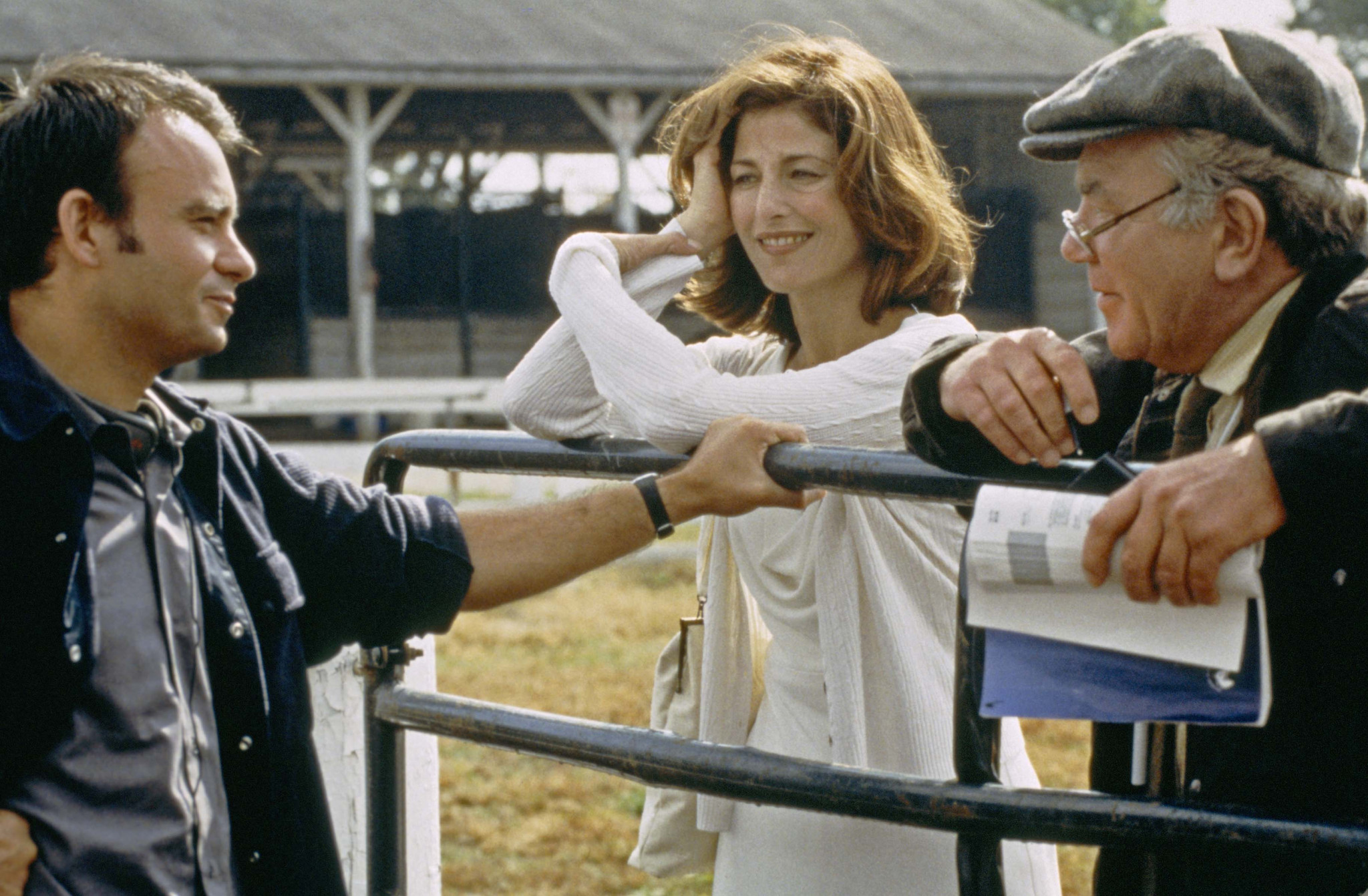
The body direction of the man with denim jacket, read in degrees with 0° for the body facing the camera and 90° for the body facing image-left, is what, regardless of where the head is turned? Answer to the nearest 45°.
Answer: approximately 315°

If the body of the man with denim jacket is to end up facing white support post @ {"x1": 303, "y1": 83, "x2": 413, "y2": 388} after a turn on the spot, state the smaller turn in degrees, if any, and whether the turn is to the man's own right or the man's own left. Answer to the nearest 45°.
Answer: approximately 135° to the man's own left

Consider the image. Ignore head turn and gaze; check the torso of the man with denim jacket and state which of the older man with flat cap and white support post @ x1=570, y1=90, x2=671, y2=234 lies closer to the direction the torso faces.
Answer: the older man with flat cap

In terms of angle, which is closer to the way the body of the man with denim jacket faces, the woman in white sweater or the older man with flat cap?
the older man with flat cap

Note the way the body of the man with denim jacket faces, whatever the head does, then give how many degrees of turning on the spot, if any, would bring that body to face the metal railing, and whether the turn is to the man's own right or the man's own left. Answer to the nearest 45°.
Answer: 0° — they already face it

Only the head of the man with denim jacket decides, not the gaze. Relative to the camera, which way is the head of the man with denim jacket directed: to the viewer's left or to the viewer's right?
to the viewer's right

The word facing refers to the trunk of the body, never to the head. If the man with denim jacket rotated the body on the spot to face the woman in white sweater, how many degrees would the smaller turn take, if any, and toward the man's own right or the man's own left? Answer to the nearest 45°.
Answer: approximately 45° to the man's own left

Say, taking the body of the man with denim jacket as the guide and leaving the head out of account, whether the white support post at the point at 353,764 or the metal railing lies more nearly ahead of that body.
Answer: the metal railing

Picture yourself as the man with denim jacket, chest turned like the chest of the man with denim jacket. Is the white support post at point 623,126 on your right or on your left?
on your left

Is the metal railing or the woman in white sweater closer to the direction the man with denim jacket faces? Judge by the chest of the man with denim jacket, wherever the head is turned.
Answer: the metal railing

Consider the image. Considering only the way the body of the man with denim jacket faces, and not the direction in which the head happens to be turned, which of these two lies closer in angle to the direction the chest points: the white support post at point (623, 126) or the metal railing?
the metal railing

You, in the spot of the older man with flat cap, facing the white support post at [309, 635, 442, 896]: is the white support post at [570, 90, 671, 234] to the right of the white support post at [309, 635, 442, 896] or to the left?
right
